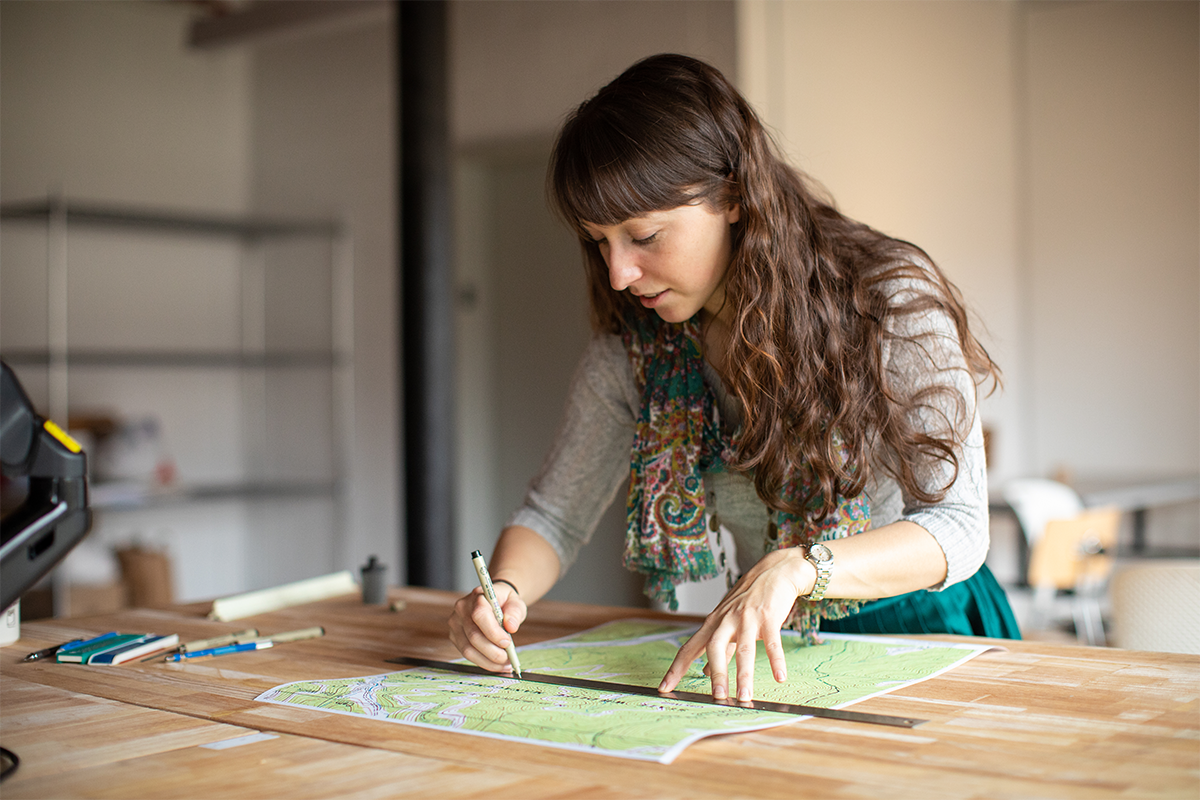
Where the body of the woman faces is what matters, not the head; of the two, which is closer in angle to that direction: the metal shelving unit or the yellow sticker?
the yellow sticker

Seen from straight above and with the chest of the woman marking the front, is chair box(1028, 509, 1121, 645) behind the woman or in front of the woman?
behind

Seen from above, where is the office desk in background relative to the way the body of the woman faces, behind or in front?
behind

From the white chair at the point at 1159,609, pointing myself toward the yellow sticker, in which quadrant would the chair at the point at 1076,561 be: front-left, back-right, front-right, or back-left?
back-right

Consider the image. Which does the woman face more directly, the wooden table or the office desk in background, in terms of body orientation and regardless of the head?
the wooden table

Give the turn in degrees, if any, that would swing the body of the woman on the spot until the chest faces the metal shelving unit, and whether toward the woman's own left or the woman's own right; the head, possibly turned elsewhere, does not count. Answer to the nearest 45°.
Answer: approximately 90° to the woman's own right

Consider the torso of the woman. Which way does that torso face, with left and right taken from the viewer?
facing the viewer and to the left of the viewer

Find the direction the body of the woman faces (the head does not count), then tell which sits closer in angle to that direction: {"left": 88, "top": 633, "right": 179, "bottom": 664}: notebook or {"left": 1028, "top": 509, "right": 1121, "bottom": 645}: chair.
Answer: the notebook

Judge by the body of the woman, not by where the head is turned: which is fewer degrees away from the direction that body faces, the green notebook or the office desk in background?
the green notebook

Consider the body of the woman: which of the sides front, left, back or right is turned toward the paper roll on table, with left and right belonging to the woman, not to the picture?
right

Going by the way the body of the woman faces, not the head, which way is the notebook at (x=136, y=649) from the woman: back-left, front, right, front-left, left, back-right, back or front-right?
front-right

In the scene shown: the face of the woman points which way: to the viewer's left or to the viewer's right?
to the viewer's left
